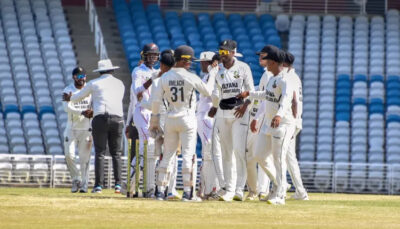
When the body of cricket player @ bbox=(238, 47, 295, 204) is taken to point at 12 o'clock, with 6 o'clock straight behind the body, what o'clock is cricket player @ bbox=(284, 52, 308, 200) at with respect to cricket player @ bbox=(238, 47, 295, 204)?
cricket player @ bbox=(284, 52, 308, 200) is roughly at 5 o'clock from cricket player @ bbox=(238, 47, 295, 204).

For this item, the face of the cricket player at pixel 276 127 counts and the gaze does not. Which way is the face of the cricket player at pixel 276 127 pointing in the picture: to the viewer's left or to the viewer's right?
to the viewer's left

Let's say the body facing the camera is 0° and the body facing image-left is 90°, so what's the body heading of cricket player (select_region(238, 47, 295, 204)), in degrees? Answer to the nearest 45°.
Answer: approximately 45°

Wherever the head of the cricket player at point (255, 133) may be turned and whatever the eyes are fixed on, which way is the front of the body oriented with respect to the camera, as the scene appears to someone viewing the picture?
to the viewer's left

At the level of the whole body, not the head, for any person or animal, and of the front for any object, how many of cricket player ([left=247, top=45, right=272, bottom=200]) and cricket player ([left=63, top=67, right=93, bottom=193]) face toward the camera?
1

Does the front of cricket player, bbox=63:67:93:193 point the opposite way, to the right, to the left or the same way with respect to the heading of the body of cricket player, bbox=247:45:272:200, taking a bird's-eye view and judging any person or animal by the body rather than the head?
to the left

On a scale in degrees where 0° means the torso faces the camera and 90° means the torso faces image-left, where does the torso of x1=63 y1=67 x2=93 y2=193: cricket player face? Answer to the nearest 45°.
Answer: approximately 0°
